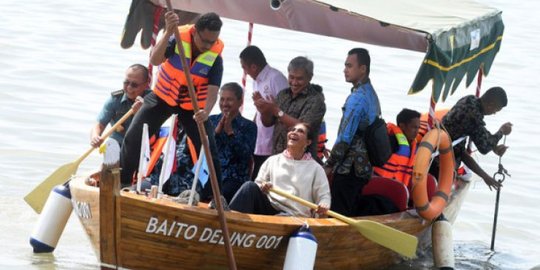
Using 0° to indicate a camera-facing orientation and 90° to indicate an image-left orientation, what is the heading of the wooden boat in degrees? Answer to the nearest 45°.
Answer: approximately 45°

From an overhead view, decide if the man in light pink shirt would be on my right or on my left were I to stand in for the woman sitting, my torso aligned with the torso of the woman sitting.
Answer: on my right

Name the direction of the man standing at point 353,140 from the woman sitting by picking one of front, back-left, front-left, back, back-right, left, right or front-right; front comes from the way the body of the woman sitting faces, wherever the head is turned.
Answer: back

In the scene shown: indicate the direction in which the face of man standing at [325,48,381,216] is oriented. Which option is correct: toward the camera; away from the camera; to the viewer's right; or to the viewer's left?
to the viewer's left

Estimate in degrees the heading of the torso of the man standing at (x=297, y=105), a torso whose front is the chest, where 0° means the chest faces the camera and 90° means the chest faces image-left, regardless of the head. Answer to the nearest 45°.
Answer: approximately 45°

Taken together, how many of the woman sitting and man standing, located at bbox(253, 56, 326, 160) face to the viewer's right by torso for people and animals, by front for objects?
0

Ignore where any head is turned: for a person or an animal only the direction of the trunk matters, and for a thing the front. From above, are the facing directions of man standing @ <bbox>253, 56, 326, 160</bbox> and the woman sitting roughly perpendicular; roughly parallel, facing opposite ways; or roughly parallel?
roughly parallel

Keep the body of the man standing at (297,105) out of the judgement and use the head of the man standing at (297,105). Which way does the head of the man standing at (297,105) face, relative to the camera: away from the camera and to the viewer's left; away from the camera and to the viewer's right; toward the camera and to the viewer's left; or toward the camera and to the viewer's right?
toward the camera and to the viewer's left

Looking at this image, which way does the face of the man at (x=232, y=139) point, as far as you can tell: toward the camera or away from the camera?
toward the camera

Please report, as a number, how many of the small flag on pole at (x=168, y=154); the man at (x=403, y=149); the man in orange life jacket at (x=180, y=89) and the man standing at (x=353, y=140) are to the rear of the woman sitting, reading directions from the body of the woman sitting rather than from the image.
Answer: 2
